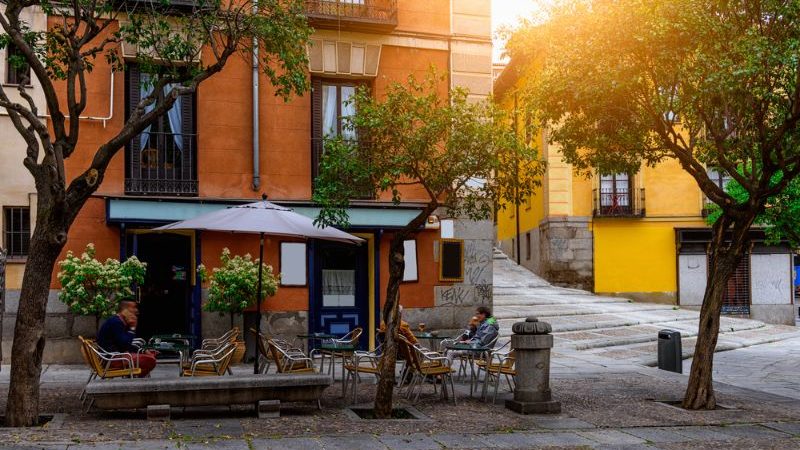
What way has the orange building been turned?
toward the camera

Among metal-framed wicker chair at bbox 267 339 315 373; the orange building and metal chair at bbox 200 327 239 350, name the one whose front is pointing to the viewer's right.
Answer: metal-framed wicker chair at bbox 267 339 315 373

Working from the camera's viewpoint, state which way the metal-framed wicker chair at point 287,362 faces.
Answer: facing to the right of the viewer

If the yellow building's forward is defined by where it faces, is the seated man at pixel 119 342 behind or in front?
in front

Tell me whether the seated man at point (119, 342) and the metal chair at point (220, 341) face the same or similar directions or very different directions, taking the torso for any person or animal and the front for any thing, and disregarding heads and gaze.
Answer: very different directions

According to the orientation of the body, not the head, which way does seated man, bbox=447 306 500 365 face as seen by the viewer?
to the viewer's left

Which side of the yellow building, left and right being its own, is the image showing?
front

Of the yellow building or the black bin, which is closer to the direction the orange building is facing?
the black bin

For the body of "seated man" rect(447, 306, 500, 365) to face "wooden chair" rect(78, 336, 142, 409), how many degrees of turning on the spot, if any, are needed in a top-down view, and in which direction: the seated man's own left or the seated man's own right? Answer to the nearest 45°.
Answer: approximately 45° to the seated man's own left

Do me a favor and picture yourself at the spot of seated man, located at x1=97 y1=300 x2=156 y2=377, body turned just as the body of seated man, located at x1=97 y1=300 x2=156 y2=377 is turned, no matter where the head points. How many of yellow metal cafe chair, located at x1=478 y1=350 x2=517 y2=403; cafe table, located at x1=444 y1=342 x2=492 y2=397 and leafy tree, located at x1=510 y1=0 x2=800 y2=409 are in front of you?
3

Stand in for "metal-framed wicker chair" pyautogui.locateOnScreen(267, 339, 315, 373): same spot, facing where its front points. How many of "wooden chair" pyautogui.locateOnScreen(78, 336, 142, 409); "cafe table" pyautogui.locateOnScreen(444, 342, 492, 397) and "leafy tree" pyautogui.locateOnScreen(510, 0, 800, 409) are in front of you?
2

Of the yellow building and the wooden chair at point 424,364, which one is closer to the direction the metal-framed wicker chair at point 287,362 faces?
the wooden chair

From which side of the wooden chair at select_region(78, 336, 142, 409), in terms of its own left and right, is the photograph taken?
right

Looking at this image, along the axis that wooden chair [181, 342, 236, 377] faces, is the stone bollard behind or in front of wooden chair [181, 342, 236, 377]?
behind
